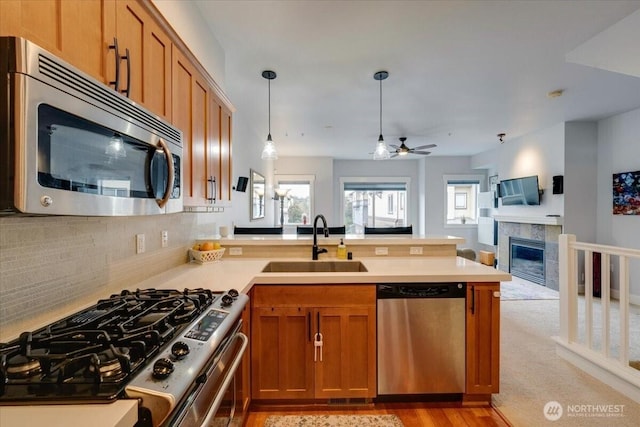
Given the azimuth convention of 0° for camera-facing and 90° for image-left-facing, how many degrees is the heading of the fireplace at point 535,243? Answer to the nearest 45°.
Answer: approximately 45°

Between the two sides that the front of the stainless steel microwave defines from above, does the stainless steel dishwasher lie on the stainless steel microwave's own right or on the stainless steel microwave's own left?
on the stainless steel microwave's own left

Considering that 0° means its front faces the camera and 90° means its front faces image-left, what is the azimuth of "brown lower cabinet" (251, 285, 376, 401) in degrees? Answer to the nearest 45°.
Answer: approximately 0°

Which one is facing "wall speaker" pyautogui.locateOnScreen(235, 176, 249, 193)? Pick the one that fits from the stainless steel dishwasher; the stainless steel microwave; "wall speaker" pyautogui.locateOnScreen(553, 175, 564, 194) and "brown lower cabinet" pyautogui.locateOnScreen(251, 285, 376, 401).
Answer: "wall speaker" pyautogui.locateOnScreen(553, 175, 564, 194)

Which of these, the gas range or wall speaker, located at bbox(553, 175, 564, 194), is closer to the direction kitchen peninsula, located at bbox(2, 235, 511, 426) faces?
the gas range

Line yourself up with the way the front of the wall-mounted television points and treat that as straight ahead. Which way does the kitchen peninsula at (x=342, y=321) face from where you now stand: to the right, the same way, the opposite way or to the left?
to the left

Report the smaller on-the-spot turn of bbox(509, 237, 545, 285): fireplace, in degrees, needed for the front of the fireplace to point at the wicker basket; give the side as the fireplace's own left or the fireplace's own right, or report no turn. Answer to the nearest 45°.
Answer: approximately 45° to the fireplace's own left

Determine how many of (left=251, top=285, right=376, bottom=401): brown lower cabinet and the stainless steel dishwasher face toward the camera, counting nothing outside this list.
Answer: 2
